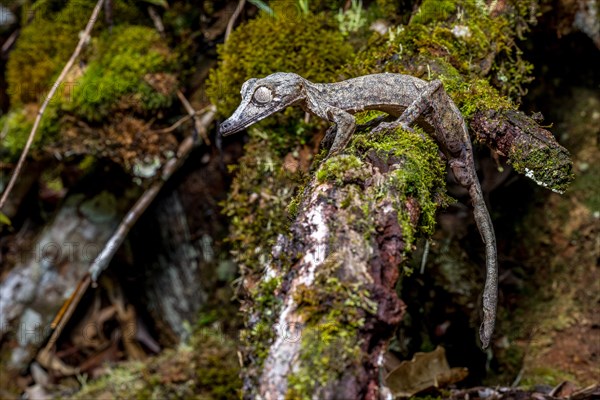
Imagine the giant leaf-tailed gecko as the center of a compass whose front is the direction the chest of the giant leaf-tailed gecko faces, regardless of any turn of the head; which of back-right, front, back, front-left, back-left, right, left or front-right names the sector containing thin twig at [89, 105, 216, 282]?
front-right

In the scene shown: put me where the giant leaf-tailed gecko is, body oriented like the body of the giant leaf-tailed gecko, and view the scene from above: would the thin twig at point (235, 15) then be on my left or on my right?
on my right

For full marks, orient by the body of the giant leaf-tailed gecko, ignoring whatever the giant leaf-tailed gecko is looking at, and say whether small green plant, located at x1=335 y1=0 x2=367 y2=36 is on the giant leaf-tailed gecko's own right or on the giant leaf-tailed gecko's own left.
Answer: on the giant leaf-tailed gecko's own right

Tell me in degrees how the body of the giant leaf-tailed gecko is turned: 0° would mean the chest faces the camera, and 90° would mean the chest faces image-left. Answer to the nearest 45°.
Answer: approximately 90°
